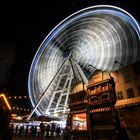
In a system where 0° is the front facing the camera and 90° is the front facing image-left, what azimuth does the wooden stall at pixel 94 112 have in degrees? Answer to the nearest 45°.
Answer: approximately 45°
